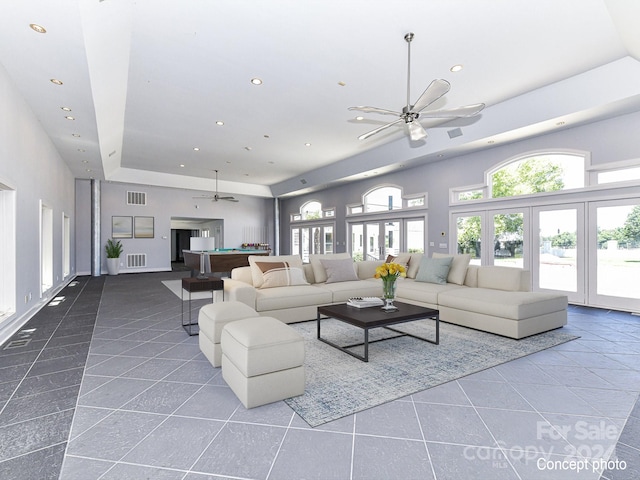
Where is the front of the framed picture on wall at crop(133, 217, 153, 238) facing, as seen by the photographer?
facing the viewer

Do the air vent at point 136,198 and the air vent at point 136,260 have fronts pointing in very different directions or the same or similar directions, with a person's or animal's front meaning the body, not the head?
same or similar directions

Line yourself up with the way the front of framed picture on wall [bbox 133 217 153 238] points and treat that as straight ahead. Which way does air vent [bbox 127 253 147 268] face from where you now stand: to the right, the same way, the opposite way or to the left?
the same way

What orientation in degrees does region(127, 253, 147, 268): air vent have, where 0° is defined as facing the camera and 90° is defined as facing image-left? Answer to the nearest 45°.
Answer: approximately 0°

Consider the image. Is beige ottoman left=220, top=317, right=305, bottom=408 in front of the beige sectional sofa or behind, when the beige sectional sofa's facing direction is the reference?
in front

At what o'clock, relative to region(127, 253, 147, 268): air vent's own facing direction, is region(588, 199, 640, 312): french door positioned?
The french door is roughly at 11 o'clock from the air vent.

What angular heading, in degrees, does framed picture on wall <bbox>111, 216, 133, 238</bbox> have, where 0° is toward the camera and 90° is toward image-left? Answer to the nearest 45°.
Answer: approximately 0°

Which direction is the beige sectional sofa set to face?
toward the camera

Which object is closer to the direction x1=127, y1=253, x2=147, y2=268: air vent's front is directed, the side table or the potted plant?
the side table
